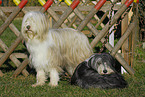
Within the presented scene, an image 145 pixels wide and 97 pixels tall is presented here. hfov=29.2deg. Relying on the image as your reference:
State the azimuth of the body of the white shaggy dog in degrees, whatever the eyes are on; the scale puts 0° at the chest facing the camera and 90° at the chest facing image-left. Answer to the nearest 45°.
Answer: approximately 45°

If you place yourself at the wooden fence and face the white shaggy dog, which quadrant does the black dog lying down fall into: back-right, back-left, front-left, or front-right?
front-left

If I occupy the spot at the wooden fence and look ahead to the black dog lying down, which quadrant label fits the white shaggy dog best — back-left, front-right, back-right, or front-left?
front-right
